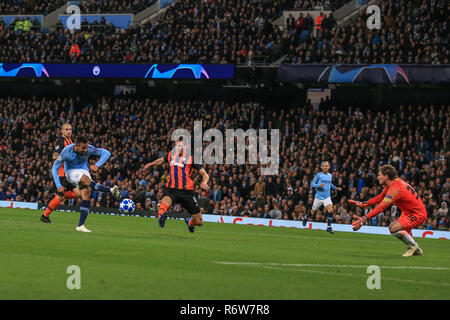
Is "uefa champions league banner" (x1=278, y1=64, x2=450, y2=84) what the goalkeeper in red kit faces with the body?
no

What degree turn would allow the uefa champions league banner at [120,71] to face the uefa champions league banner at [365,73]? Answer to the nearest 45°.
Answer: approximately 45° to its left

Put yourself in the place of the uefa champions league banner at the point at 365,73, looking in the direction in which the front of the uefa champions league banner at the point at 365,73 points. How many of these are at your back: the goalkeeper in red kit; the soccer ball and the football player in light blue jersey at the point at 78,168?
0

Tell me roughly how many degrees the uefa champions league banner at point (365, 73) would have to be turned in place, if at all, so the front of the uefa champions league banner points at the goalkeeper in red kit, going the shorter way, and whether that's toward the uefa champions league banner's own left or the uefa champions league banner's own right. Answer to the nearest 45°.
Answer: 0° — it already faces them

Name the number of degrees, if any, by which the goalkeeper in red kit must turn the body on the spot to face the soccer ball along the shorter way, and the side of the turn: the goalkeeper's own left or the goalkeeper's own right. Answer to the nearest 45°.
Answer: approximately 45° to the goalkeeper's own right

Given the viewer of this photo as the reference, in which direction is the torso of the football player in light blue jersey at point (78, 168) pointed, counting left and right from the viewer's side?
facing the viewer and to the right of the viewer

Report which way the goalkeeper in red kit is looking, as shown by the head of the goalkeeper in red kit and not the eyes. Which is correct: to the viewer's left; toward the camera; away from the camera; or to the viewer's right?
to the viewer's left

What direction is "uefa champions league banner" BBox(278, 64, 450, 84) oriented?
toward the camera

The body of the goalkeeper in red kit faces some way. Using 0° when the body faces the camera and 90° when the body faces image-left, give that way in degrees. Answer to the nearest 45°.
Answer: approximately 90°

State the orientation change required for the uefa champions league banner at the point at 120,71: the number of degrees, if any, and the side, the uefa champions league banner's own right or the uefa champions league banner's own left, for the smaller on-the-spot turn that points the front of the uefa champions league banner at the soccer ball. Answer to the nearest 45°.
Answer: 0° — it already faces it

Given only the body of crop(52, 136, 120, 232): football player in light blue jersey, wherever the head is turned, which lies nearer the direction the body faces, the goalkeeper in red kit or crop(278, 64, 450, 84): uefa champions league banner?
the goalkeeper in red kit

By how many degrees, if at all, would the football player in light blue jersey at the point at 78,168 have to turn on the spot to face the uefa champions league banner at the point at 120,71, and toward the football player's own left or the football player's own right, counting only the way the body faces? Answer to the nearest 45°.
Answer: approximately 135° to the football player's own left

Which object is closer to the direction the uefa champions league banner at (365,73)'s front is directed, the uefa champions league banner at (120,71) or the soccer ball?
the soccer ball

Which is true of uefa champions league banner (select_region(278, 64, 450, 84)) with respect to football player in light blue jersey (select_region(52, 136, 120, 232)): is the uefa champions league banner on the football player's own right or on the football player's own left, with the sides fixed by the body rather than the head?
on the football player's own left

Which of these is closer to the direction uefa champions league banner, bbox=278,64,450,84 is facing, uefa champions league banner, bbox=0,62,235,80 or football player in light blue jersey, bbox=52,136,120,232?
the football player in light blue jersey

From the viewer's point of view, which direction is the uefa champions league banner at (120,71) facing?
toward the camera
